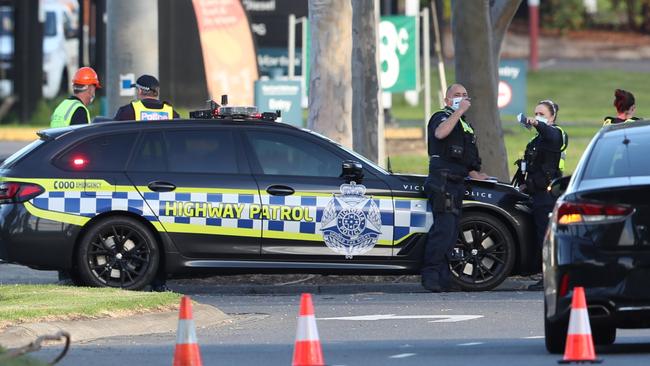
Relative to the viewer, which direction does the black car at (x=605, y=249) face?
away from the camera

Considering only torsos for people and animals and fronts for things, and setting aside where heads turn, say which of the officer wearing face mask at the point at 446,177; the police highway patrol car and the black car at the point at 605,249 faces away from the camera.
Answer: the black car

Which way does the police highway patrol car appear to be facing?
to the viewer's right

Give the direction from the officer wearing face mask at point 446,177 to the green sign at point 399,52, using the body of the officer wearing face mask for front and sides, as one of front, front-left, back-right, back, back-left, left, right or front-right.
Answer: back-left

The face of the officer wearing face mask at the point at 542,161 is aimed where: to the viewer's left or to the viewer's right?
to the viewer's left

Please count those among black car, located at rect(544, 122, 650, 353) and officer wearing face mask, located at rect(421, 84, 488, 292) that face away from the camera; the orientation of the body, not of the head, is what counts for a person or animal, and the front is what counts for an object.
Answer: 1

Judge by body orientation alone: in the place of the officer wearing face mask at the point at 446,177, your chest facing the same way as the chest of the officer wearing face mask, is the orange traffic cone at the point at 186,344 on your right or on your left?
on your right

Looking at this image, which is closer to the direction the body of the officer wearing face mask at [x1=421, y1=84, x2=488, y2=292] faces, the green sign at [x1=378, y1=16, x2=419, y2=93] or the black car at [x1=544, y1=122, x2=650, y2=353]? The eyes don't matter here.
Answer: the black car

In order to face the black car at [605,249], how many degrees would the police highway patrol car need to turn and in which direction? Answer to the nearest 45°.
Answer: approximately 45° to its right

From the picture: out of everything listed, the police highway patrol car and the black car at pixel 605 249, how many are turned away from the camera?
1

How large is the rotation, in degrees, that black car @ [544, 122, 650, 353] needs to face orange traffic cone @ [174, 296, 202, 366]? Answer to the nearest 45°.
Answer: approximately 135° to its left
